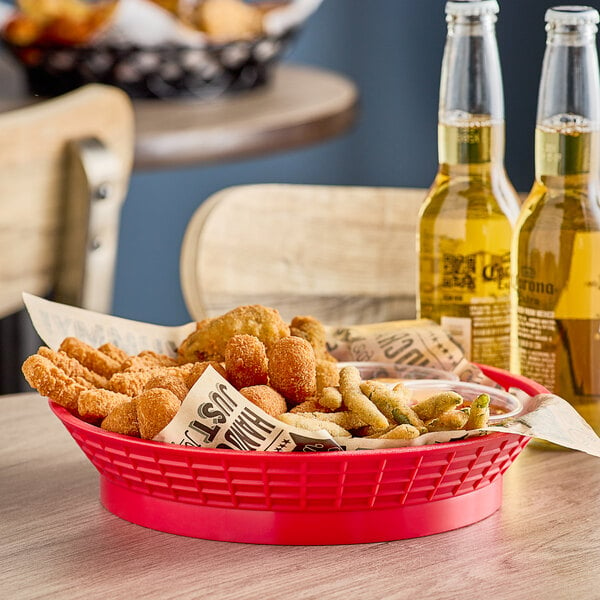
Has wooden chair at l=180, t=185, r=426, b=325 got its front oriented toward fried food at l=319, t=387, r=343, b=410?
yes

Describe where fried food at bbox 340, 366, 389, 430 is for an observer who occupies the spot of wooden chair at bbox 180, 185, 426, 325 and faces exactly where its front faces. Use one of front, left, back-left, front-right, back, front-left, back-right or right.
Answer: front

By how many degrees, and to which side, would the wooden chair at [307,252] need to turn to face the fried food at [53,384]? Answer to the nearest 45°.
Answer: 0° — it already faces it

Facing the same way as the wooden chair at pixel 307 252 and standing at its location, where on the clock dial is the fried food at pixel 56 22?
The fried food is roughly at 5 o'clock from the wooden chair.

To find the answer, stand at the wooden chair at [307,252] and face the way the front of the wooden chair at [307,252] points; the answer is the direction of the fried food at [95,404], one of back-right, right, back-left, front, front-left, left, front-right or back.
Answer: front

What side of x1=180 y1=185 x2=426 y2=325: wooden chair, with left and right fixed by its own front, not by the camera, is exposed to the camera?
front

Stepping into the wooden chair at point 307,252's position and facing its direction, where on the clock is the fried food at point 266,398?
The fried food is roughly at 12 o'clock from the wooden chair.

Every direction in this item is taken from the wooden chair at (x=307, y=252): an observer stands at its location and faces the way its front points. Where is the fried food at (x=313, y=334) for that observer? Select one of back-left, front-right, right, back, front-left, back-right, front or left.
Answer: front

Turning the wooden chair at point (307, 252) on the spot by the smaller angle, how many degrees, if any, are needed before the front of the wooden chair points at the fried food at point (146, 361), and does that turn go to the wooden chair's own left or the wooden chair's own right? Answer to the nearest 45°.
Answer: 0° — it already faces it

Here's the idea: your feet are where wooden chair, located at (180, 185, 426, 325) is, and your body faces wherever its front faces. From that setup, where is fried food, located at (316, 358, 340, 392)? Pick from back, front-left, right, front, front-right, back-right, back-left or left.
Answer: front

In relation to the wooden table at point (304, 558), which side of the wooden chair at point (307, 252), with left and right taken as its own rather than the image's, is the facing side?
front

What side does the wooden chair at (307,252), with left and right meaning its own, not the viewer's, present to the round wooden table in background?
back

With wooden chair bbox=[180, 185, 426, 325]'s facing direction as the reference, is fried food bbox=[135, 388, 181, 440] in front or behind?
in front

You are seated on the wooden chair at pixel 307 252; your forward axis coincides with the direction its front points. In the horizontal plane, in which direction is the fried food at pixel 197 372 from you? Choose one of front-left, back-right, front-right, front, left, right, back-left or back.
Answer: front

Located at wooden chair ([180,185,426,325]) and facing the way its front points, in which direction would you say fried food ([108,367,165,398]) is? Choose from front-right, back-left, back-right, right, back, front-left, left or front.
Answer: front

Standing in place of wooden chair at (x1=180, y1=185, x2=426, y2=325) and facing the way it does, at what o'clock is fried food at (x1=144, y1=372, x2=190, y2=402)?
The fried food is roughly at 12 o'clock from the wooden chair.

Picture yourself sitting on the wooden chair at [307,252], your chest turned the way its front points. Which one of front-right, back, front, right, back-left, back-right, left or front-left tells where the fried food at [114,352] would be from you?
front

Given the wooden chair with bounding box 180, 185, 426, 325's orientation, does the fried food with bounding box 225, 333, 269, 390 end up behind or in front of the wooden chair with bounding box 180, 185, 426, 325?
in front

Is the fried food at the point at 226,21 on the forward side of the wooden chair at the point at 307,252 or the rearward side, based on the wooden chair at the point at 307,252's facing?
on the rearward side
